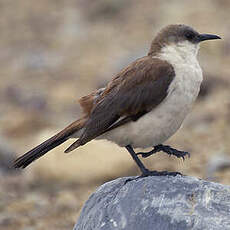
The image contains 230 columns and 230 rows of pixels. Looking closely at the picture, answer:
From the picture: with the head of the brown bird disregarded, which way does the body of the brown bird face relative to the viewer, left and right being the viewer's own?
facing to the right of the viewer
